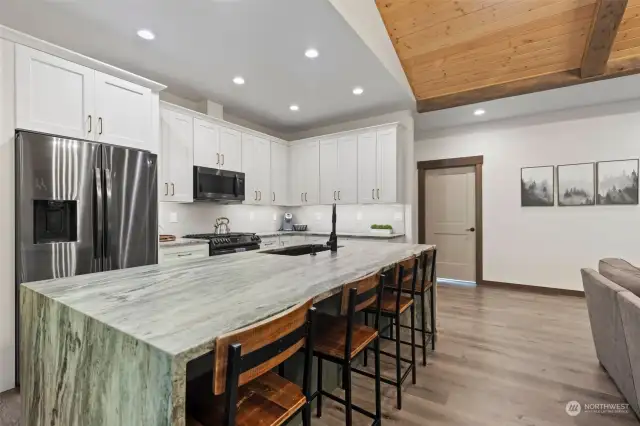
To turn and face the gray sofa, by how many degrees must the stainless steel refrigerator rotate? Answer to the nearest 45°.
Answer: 0° — it already faces it

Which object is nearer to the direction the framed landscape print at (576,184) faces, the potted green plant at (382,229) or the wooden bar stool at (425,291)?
the wooden bar stool

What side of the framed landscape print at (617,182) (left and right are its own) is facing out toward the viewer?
front

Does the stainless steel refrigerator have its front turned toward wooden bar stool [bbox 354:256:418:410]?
yes

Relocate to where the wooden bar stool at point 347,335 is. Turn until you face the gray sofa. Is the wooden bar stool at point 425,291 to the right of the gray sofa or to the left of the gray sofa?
left

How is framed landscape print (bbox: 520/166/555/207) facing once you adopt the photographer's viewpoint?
facing the viewer

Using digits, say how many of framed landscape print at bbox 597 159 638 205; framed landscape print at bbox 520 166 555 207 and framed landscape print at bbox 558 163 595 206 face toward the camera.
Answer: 3

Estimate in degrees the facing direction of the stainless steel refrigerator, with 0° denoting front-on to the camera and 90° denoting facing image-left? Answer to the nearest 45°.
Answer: approximately 315°

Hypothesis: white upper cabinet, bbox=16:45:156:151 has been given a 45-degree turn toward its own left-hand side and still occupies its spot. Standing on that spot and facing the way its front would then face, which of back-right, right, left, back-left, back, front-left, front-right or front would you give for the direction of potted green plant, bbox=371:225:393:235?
front

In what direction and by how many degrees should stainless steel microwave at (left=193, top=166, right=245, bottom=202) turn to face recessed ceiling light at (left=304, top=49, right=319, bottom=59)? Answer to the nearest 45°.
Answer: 0° — it already faces it

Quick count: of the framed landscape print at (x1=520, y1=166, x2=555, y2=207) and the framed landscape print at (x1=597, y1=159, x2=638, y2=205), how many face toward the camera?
2

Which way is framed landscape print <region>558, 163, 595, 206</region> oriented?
toward the camera

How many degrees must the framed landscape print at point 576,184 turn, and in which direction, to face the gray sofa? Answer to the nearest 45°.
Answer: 0° — it already faces it
